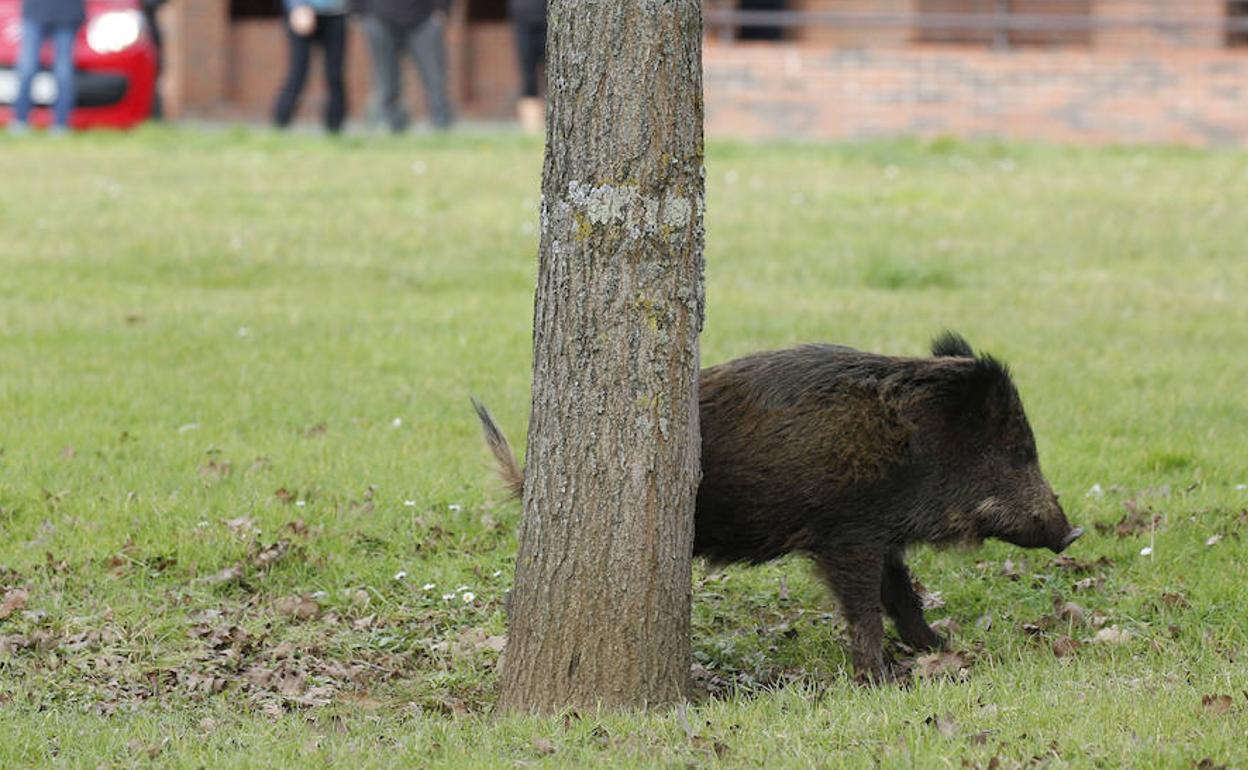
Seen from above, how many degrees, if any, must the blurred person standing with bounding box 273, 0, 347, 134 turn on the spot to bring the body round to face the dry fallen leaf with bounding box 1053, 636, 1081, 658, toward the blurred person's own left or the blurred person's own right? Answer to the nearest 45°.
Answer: approximately 45° to the blurred person's own left

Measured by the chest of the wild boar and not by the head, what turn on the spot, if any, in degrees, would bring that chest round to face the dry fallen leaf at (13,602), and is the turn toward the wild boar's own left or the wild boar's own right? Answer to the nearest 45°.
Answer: approximately 180°

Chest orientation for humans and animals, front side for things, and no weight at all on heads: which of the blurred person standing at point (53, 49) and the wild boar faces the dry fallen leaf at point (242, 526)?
the blurred person standing

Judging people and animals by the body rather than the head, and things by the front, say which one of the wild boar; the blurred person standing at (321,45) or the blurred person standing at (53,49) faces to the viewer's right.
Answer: the wild boar

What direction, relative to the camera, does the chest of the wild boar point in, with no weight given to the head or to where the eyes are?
to the viewer's right

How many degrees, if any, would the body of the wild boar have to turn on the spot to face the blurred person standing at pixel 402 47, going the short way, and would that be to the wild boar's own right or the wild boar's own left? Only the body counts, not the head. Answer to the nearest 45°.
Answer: approximately 90° to the wild boar's own left

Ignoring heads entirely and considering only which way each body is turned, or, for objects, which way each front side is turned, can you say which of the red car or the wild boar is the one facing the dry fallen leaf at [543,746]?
the red car
